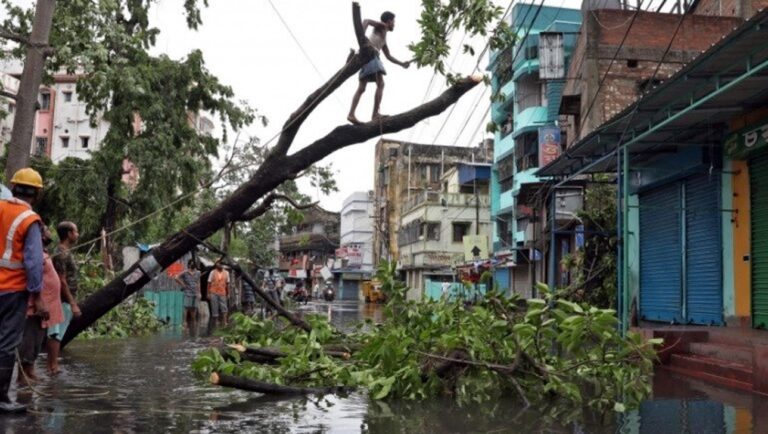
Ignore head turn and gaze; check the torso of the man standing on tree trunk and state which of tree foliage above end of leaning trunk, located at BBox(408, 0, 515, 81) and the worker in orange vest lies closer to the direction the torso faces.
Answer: the tree foliage above end of leaning trunk

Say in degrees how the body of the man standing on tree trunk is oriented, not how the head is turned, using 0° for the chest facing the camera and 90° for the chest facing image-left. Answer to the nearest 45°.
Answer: approximately 270°

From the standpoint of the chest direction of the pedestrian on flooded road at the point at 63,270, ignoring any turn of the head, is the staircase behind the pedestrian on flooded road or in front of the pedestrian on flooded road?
in front

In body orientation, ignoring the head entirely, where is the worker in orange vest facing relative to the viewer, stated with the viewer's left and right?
facing away from the viewer and to the right of the viewer

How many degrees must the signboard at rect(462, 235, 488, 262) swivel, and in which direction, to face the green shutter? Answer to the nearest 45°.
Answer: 0° — it already faces it

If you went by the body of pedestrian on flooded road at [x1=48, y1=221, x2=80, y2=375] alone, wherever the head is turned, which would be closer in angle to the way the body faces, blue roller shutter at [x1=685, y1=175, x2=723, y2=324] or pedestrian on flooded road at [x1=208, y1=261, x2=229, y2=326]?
the blue roller shutter

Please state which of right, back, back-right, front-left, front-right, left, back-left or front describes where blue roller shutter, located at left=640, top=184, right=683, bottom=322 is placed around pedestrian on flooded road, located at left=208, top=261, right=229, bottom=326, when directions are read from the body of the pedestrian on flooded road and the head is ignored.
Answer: front-left

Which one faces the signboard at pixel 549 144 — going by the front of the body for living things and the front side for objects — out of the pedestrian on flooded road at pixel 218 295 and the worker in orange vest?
the worker in orange vest
